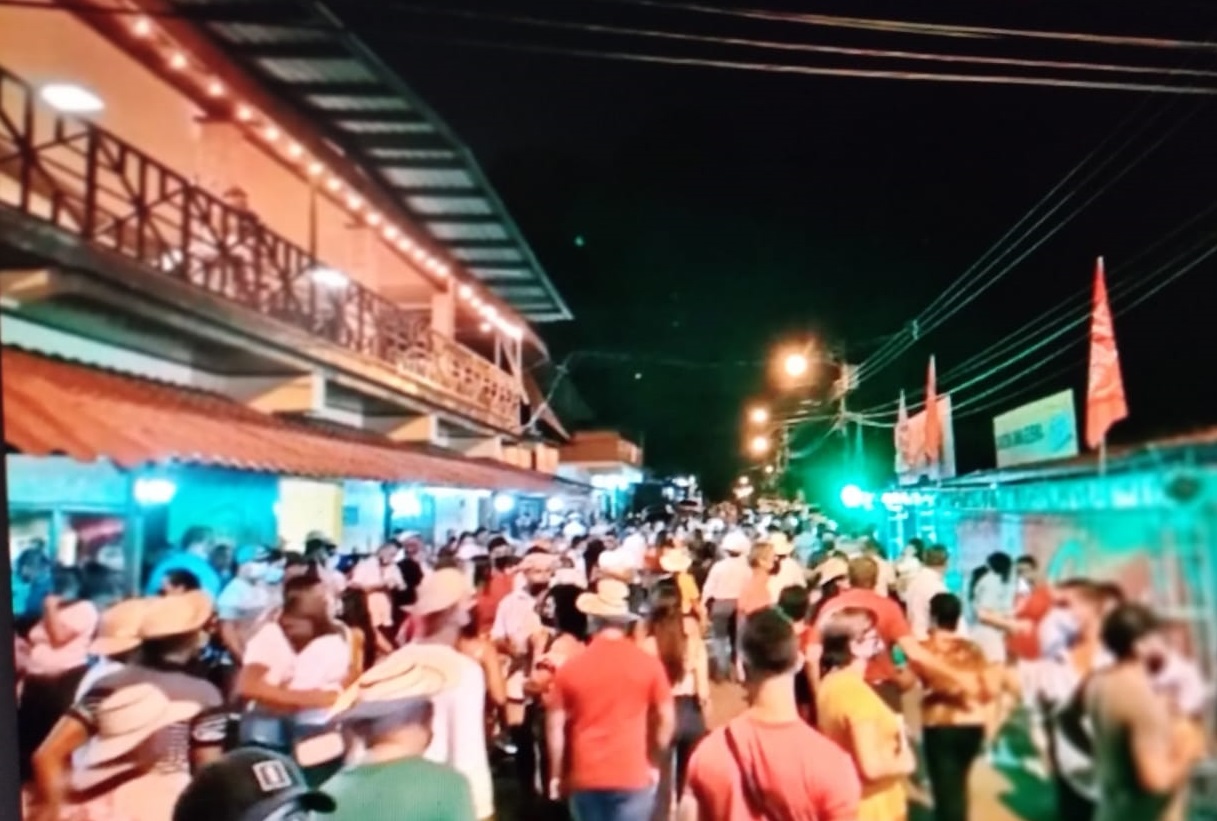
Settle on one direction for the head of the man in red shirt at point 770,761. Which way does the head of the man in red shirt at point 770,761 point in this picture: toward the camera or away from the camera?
away from the camera

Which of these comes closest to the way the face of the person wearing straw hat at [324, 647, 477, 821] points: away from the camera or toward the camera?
away from the camera

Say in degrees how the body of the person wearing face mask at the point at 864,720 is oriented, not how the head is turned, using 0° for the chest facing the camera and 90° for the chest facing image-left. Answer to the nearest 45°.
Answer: approximately 270°

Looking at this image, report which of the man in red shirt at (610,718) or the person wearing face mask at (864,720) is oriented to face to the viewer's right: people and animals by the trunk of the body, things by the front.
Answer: the person wearing face mask

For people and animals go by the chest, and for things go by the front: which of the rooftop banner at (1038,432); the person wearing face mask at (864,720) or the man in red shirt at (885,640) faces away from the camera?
the man in red shirt

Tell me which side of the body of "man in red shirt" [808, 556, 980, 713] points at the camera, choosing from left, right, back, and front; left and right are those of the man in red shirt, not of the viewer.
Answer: back

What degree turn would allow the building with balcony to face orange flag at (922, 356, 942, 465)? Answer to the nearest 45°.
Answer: approximately 45° to its left
